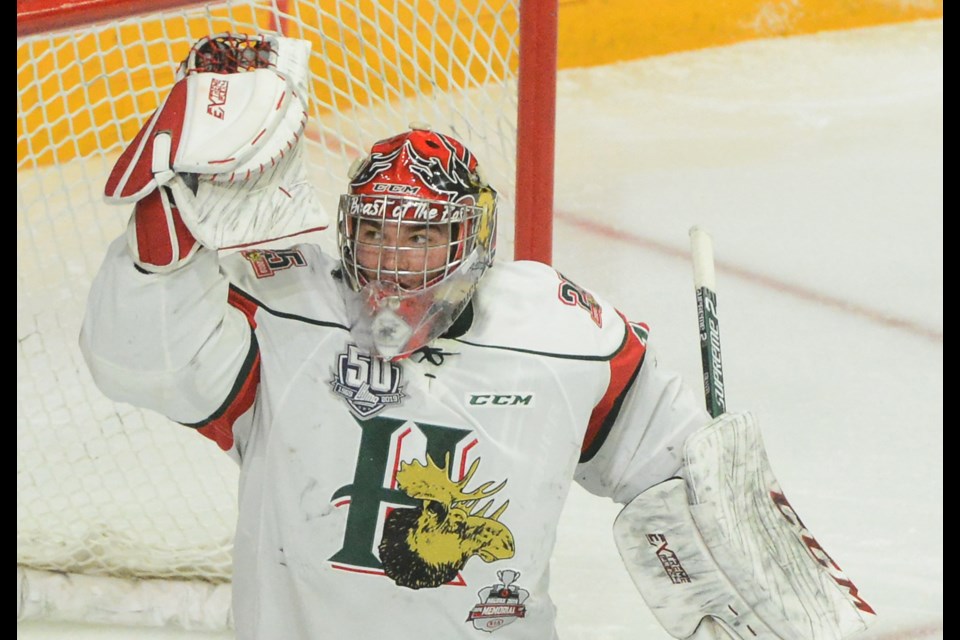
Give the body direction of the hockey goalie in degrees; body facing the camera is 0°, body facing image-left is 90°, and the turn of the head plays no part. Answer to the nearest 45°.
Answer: approximately 0°
